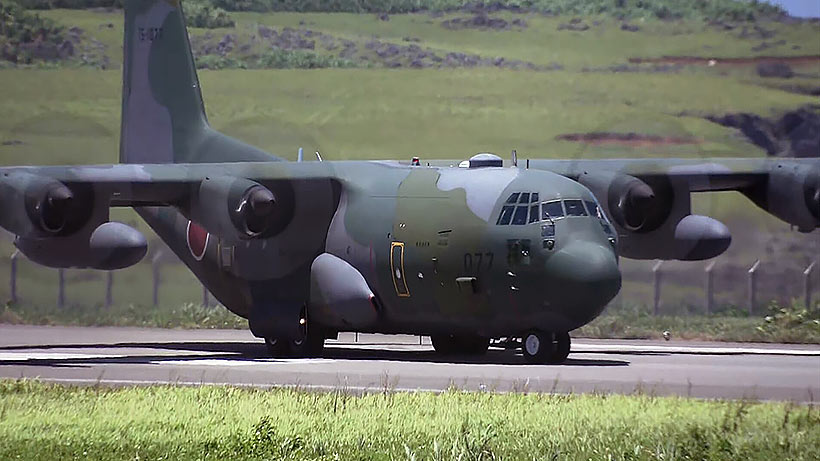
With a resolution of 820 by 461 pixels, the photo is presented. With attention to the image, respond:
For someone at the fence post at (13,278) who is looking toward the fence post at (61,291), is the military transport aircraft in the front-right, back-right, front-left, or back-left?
front-right

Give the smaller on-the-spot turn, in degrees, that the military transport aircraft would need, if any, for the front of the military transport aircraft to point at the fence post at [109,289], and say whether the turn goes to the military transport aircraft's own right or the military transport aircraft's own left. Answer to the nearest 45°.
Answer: approximately 180°

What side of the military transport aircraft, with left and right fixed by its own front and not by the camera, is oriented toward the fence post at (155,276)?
back

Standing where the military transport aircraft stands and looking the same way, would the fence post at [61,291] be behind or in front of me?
behind

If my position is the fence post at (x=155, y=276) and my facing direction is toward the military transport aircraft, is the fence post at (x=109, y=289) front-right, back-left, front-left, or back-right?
back-right

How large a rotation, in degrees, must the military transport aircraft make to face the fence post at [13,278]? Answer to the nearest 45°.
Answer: approximately 180°

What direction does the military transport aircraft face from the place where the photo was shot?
facing the viewer and to the right of the viewer
